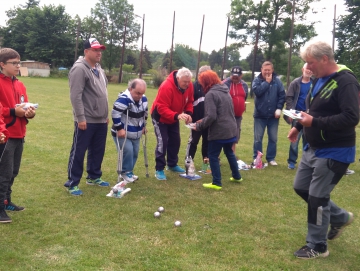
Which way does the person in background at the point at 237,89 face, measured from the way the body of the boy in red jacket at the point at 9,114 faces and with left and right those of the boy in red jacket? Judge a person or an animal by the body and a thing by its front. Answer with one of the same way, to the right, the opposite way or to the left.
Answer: to the right

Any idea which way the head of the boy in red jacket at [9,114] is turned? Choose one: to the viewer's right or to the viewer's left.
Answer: to the viewer's right

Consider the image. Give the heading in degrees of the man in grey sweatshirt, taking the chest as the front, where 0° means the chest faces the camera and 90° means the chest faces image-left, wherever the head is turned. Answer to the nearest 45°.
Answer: approximately 315°

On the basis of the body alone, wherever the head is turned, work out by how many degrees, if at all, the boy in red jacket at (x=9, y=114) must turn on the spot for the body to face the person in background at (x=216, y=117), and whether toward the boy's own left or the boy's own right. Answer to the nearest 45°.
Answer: approximately 45° to the boy's own left

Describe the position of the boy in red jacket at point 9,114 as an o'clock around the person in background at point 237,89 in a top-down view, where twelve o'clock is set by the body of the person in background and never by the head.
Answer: The boy in red jacket is roughly at 1 o'clock from the person in background.

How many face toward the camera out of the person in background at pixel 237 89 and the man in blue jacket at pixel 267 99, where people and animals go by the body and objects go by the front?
2

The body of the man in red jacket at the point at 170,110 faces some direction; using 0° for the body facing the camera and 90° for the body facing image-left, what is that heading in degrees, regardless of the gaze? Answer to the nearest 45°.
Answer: approximately 315°

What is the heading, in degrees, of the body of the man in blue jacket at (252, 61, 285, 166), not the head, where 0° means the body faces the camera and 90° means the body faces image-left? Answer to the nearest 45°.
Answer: approximately 0°

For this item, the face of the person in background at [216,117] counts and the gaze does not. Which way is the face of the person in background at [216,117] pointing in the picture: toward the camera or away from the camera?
away from the camera
